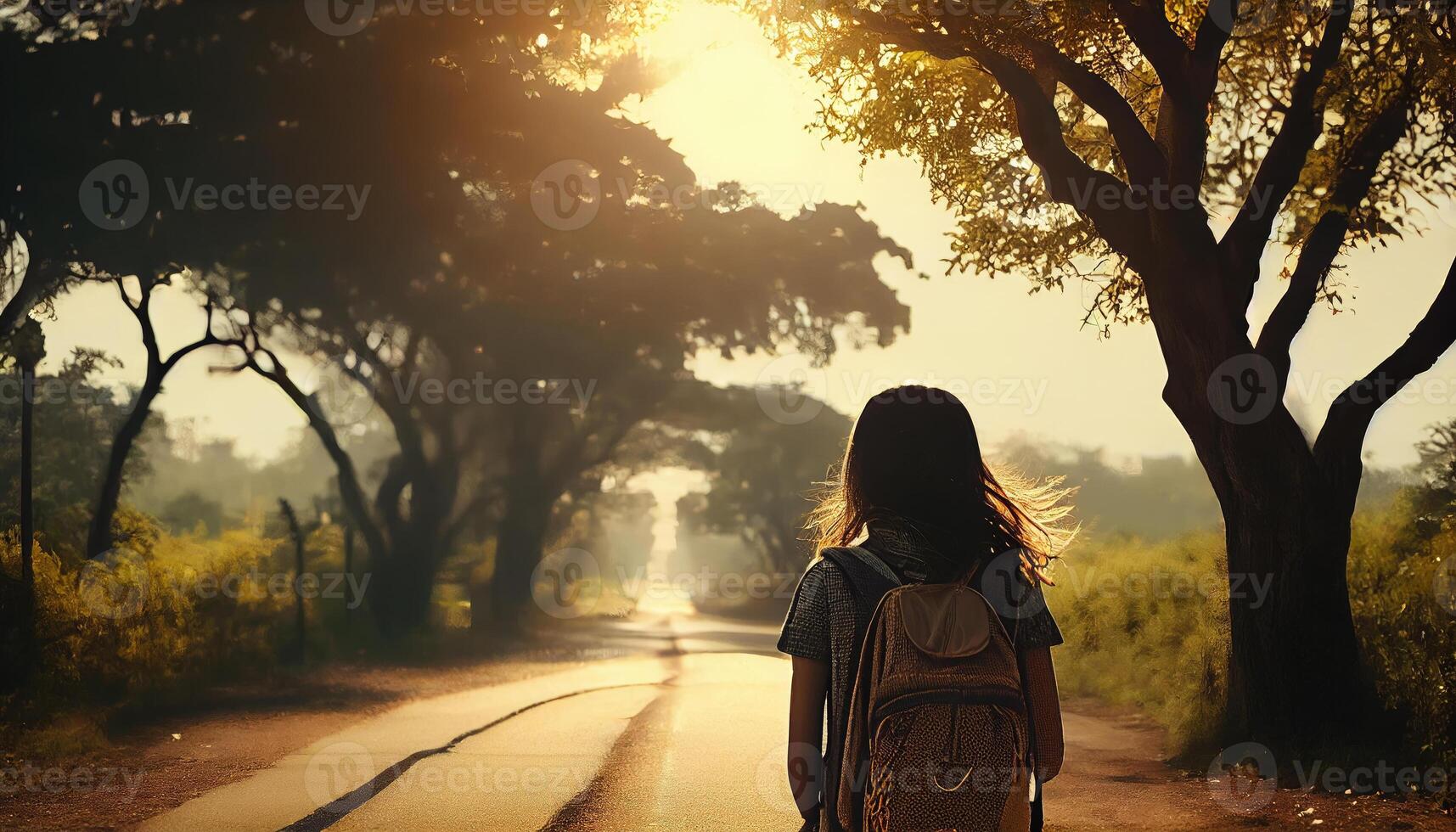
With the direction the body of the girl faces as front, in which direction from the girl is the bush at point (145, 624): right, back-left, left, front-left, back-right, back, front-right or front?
front-left

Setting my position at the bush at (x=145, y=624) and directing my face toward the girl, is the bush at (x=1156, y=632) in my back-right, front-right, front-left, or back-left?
front-left

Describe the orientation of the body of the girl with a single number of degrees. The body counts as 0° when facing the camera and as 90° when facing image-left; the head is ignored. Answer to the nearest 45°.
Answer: approximately 180°

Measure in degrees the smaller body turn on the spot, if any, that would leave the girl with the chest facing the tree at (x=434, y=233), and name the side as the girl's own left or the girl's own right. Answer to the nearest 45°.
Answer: approximately 45° to the girl's own left

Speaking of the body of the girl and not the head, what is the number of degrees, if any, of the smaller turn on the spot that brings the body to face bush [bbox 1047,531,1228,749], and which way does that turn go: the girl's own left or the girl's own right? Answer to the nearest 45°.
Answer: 0° — they already face it

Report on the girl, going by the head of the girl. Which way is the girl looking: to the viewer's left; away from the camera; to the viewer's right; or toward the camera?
away from the camera

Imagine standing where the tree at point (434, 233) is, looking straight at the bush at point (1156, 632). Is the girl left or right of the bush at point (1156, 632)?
right

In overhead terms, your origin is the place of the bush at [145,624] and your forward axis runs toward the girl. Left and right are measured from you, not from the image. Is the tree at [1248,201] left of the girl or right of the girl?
left

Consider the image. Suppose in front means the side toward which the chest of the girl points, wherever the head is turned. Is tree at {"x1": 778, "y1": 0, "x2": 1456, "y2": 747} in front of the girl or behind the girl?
in front
